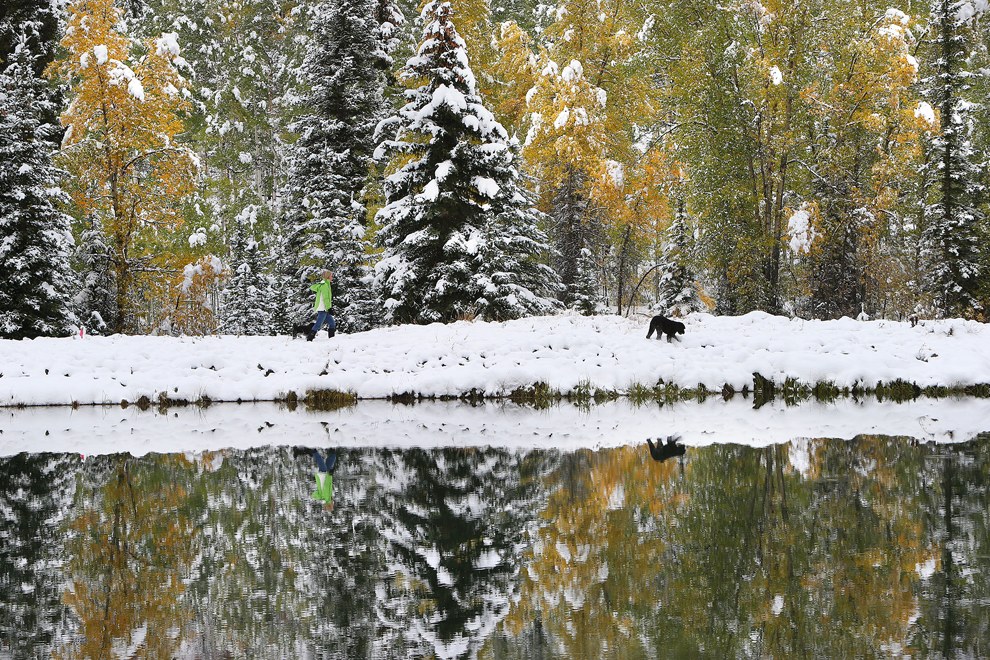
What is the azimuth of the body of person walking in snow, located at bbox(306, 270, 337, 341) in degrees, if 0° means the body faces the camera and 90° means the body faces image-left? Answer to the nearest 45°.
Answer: approximately 270°

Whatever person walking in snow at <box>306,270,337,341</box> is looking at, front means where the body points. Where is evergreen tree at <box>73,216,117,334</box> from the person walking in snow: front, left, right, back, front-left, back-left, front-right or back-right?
back-left

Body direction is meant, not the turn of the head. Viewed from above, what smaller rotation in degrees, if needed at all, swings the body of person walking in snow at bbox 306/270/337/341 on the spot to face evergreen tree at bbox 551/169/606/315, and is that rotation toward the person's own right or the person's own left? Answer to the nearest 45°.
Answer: approximately 45° to the person's own left

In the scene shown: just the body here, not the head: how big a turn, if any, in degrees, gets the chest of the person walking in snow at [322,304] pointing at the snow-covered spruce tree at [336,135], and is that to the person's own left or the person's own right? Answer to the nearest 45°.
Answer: approximately 90° to the person's own left

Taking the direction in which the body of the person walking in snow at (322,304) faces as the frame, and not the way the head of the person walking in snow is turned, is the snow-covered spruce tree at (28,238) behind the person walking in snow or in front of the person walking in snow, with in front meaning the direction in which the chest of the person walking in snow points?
behind

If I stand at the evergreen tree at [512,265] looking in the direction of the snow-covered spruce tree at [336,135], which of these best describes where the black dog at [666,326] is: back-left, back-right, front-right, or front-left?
back-left
